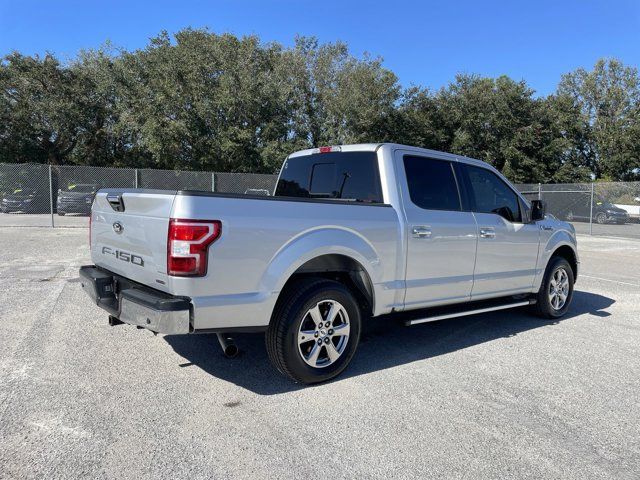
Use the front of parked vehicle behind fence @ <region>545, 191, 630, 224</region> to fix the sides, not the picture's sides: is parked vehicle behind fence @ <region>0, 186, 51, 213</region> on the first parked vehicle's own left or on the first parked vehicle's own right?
on the first parked vehicle's own right

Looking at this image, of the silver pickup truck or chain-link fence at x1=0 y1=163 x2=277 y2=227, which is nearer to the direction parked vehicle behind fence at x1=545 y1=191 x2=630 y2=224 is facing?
the silver pickup truck

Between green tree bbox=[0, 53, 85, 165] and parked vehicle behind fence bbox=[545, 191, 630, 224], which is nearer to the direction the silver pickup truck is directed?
the parked vehicle behind fence

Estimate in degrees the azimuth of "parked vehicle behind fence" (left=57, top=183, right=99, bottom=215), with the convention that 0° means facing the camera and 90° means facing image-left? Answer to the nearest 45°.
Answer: approximately 45°

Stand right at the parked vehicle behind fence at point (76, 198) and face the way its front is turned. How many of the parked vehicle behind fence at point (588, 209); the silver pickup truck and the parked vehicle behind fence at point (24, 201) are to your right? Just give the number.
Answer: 1

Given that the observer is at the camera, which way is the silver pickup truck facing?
facing away from the viewer and to the right of the viewer

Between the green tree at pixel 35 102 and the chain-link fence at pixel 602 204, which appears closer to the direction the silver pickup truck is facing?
the chain-link fence

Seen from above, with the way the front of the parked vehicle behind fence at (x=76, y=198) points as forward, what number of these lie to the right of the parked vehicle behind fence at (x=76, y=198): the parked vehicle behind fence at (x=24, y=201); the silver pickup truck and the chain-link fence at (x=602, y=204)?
1

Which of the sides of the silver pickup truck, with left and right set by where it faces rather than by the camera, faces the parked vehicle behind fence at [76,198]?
left

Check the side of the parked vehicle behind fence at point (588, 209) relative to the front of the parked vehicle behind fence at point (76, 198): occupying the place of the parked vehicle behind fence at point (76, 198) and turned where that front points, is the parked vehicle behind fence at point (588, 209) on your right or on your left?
on your left

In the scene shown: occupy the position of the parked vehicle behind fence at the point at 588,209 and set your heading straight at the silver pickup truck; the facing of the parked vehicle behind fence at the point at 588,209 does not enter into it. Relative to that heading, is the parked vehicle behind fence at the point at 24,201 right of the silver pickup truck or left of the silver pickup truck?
right

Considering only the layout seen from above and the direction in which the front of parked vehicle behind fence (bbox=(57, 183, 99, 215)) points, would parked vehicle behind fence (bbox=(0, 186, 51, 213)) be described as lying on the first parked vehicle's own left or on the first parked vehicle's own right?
on the first parked vehicle's own right

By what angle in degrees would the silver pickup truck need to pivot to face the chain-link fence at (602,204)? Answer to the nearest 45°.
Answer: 0° — it already faces it

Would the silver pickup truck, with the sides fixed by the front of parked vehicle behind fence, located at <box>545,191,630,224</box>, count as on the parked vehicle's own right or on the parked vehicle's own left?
on the parked vehicle's own right

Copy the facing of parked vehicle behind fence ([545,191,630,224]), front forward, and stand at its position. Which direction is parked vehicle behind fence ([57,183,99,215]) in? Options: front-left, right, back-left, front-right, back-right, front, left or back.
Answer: right
